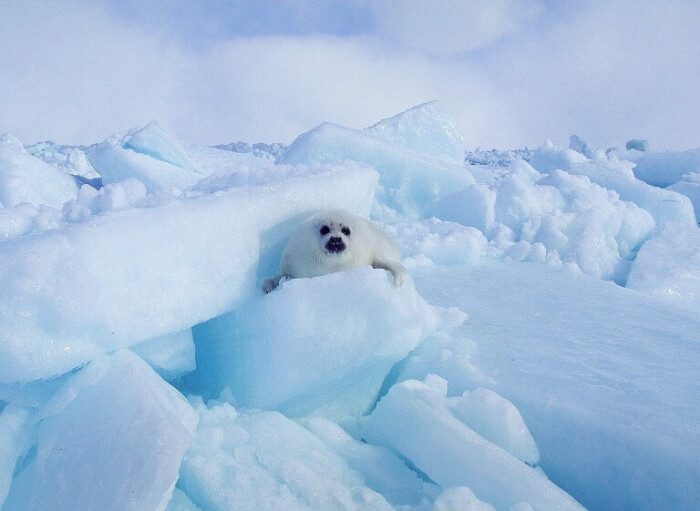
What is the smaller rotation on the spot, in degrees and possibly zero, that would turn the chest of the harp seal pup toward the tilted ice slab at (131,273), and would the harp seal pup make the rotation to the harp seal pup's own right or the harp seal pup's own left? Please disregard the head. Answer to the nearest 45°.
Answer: approximately 45° to the harp seal pup's own right

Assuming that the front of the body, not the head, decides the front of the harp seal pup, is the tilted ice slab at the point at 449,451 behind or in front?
in front

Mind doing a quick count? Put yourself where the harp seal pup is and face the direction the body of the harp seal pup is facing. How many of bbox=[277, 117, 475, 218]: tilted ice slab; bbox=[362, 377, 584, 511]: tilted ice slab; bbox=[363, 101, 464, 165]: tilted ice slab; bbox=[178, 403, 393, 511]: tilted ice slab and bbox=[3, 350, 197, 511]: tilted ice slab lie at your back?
2

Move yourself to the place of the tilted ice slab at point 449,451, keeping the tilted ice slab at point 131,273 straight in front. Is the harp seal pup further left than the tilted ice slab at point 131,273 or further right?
right

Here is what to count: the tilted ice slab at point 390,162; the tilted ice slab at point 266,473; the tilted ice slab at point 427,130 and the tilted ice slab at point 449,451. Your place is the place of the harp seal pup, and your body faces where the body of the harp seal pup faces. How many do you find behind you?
2

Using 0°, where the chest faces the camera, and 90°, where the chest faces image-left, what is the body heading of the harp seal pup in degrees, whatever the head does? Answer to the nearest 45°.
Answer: approximately 0°

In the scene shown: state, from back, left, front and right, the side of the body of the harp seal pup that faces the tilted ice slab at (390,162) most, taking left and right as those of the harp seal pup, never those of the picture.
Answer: back

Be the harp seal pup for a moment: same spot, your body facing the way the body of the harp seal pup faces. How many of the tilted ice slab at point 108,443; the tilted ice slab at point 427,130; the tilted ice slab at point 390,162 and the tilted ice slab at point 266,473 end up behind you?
2

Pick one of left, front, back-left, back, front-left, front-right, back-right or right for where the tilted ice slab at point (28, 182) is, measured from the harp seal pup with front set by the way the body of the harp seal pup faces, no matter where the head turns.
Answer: back-right

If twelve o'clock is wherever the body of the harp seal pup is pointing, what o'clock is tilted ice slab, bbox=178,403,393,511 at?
The tilted ice slab is roughly at 12 o'clock from the harp seal pup.

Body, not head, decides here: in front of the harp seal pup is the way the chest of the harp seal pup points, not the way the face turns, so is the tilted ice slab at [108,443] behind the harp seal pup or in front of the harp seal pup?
in front

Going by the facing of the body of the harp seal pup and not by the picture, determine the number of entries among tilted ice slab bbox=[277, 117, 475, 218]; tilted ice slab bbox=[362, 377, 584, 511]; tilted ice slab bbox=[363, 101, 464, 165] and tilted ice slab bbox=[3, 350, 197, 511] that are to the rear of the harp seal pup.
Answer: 2
